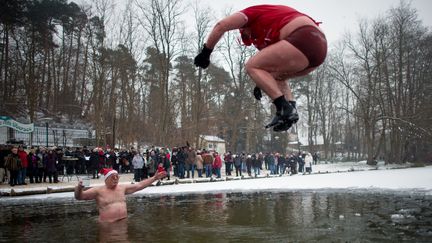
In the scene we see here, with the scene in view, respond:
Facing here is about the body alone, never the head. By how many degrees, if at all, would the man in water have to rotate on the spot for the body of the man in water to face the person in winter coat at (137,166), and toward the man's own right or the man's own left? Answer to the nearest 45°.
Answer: approximately 135° to the man's own left

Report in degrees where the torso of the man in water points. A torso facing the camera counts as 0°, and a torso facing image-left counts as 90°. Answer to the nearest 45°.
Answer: approximately 315°

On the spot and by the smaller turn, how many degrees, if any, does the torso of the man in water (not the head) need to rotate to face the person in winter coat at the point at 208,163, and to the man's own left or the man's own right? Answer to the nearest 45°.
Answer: approximately 135° to the man's own left

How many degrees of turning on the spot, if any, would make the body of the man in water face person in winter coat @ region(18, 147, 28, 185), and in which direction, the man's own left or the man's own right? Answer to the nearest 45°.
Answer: approximately 135° to the man's own left

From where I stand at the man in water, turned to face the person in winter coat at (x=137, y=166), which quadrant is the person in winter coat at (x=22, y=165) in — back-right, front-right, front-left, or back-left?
front-left

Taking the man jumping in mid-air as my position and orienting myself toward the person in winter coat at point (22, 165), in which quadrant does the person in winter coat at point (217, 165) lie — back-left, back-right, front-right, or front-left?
front-right

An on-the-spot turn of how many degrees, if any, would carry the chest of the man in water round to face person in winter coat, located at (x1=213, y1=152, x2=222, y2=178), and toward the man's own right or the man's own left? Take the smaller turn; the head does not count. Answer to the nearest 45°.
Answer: approximately 135° to the man's own left
